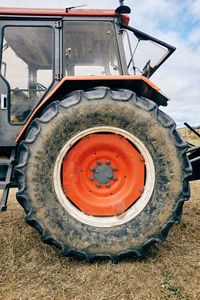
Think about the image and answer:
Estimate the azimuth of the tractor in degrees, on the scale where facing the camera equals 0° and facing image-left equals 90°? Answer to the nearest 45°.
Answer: approximately 90°
